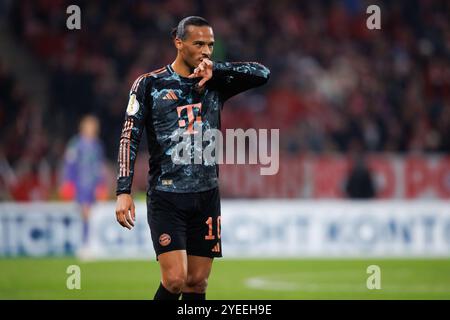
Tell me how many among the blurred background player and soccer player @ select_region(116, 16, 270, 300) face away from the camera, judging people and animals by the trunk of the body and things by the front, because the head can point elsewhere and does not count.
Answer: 0

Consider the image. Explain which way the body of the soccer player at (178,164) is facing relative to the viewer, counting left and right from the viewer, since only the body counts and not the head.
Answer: facing the viewer and to the right of the viewer

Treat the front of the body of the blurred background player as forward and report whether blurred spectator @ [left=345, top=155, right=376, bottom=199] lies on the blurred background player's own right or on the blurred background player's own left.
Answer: on the blurred background player's own left

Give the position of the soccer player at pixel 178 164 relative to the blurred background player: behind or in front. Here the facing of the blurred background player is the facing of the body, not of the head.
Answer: in front

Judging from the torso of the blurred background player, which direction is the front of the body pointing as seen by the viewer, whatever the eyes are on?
toward the camera

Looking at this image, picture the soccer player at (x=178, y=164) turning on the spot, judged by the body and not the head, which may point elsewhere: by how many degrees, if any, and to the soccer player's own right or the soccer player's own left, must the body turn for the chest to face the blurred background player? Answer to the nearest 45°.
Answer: approximately 135° to the soccer player's own left
